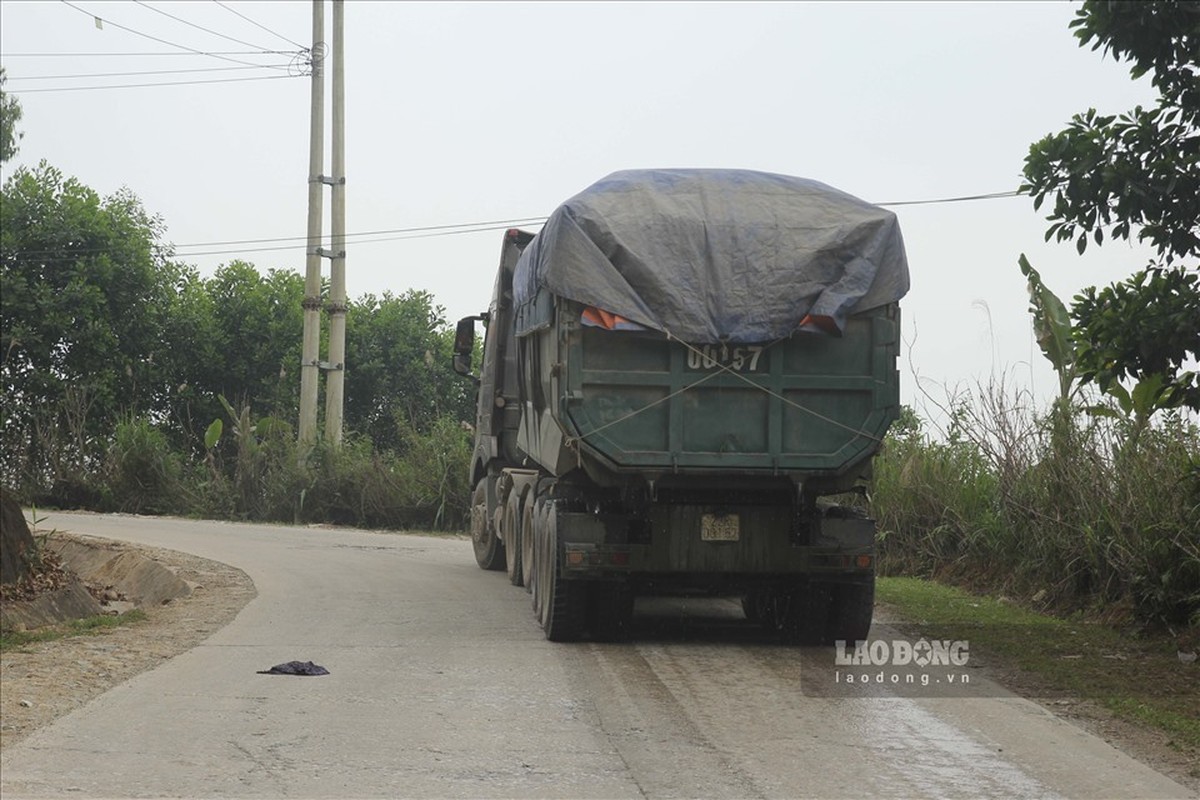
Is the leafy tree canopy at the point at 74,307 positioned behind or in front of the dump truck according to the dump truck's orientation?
in front

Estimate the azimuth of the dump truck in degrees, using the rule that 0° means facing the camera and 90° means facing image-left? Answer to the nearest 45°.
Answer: approximately 180°

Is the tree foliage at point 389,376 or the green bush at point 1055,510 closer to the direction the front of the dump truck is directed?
the tree foliage

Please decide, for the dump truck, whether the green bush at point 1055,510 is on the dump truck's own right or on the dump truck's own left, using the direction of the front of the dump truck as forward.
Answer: on the dump truck's own right

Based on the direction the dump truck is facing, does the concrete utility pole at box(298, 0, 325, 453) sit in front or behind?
in front

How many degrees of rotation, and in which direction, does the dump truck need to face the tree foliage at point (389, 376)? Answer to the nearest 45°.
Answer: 0° — it already faces it

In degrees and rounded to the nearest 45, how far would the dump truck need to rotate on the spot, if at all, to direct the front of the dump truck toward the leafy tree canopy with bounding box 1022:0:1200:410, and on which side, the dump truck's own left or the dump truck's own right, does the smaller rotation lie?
approximately 90° to the dump truck's own right

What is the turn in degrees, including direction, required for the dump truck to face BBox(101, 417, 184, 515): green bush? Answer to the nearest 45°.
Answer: approximately 45° to its left
